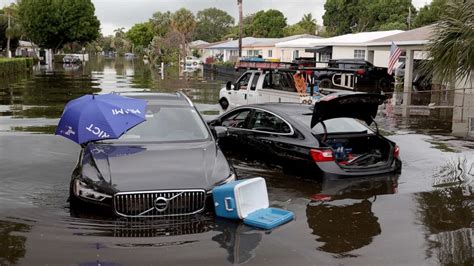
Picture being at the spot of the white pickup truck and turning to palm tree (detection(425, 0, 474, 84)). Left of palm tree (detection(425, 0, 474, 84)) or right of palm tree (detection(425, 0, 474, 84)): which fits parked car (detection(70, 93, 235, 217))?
right

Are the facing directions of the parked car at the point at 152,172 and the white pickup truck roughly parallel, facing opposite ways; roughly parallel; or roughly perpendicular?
roughly perpendicular

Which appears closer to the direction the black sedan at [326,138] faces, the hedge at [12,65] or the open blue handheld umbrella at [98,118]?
the hedge

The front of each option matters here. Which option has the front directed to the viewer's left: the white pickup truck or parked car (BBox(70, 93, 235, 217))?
the white pickup truck

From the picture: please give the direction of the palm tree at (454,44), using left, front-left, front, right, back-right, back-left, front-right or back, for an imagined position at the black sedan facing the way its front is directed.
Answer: right

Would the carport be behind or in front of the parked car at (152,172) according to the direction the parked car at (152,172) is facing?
behind

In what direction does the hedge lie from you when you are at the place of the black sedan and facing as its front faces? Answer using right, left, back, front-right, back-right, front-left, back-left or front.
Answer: front

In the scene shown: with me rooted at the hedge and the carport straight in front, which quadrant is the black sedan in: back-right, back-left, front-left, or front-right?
front-right

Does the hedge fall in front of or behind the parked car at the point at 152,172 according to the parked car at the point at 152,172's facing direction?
behind

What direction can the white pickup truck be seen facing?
to the viewer's left

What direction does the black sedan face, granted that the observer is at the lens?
facing away from the viewer and to the left of the viewer

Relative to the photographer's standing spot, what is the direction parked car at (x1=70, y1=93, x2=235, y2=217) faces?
facing the viewer

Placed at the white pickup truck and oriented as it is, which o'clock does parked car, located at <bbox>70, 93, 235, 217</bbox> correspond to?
The parked car is roughly at 9 o'clock from the white pickup truck.

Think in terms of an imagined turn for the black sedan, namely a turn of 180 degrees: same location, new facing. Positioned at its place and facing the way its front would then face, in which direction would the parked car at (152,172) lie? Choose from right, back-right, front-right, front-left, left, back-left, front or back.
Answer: right

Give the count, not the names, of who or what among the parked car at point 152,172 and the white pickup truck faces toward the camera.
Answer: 1
